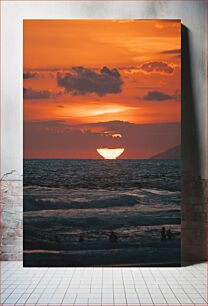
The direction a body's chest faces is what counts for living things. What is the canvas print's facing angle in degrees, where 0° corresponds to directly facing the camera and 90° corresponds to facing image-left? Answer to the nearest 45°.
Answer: approximately 0°
